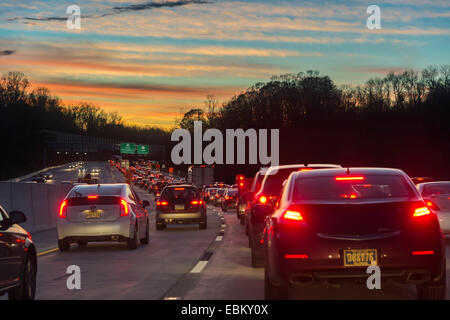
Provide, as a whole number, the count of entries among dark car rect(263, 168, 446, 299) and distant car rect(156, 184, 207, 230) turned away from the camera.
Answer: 2

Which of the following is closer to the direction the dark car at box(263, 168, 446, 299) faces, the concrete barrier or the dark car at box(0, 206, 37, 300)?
the concrete barrier

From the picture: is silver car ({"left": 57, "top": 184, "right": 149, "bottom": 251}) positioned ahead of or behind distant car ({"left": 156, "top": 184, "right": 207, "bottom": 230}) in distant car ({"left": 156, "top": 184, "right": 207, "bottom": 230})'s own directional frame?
behind

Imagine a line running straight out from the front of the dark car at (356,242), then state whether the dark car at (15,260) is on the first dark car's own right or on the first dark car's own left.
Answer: on the first dark car's own left

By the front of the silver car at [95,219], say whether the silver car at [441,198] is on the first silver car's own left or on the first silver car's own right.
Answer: on the first silver car's own right

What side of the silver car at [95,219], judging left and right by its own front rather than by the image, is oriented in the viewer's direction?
back

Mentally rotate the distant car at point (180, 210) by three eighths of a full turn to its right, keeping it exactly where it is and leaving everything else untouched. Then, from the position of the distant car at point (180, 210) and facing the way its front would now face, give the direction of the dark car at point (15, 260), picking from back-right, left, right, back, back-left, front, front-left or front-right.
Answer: front-right

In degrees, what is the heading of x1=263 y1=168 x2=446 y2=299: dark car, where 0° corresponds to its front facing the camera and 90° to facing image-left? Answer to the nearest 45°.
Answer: approximately 180°

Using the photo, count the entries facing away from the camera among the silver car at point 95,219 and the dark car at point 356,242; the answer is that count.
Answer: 2

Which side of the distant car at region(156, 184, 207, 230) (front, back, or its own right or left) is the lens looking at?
back

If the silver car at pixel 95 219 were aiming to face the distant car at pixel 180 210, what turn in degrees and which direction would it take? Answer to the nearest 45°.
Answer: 0° — it already faces it

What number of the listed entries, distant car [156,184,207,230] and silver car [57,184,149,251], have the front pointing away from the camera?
2
